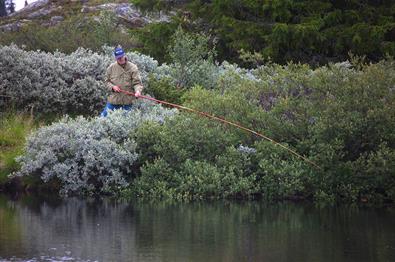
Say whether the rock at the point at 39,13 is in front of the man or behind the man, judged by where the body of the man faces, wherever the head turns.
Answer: behind

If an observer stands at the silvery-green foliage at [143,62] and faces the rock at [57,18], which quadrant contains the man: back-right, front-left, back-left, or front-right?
back-left

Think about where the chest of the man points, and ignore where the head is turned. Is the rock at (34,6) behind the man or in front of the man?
behind

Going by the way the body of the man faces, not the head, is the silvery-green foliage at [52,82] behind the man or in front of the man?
behind

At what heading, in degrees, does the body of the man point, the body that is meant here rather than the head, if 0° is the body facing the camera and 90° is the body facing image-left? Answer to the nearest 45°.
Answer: approximately 0°

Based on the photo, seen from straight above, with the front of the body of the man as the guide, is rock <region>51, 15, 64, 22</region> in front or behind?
behind
